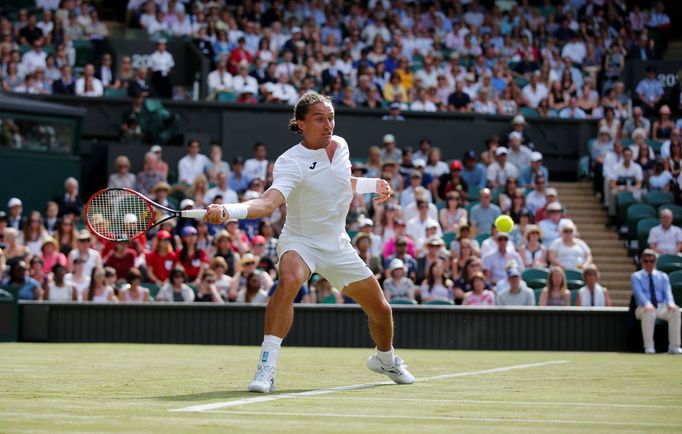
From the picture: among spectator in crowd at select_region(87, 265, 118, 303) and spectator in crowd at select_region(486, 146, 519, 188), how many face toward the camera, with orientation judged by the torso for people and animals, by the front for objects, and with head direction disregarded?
2

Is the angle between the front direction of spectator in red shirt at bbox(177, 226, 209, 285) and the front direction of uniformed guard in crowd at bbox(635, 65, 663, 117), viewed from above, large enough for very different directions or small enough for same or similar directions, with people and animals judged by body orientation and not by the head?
same or similar directions

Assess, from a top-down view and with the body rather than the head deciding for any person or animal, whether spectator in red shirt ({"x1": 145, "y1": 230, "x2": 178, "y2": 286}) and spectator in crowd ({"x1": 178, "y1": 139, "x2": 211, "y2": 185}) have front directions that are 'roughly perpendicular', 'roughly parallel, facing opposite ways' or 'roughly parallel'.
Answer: roughly parallel

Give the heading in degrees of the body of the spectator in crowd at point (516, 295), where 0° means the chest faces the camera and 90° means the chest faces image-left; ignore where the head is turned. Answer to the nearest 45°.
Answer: approximately 0°

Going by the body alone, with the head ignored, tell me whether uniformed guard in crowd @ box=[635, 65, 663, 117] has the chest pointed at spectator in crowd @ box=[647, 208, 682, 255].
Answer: yes

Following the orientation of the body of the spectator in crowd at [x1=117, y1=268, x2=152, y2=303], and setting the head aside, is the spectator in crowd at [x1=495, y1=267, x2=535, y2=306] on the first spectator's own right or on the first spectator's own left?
on the first spectator's own left

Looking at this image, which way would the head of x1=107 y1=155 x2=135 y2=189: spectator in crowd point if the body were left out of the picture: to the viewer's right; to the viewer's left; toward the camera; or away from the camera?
toward the camera

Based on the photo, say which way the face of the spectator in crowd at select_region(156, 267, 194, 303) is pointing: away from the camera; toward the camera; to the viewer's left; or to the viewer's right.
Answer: toward the camera

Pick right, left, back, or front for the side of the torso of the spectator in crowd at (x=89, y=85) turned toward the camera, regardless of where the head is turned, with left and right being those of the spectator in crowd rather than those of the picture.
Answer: front

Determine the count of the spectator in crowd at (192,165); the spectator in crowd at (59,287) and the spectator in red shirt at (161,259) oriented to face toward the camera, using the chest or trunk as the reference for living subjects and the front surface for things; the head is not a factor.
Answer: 3

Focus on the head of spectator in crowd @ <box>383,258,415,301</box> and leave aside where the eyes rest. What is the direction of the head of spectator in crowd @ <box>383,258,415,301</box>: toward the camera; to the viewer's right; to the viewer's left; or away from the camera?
toward the camera

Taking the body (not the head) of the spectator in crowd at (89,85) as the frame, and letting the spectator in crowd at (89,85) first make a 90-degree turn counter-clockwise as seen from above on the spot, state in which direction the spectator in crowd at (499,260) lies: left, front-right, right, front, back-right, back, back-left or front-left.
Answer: front-right

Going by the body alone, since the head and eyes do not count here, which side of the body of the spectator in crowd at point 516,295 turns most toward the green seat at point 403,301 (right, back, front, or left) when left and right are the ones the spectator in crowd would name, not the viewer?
right

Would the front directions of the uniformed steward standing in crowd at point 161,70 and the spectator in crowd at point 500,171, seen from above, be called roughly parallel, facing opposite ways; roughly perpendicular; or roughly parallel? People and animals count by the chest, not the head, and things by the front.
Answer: roughly parallel

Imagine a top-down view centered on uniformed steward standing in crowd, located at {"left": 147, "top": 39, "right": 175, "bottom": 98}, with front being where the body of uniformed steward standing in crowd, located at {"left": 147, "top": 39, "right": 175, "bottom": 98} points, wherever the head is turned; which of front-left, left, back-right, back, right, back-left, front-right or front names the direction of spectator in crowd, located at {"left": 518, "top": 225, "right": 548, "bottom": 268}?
front-left

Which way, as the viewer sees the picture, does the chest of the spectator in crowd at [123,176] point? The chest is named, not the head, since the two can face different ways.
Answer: toward the camera

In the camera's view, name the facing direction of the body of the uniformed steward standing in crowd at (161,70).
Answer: toward the camera
